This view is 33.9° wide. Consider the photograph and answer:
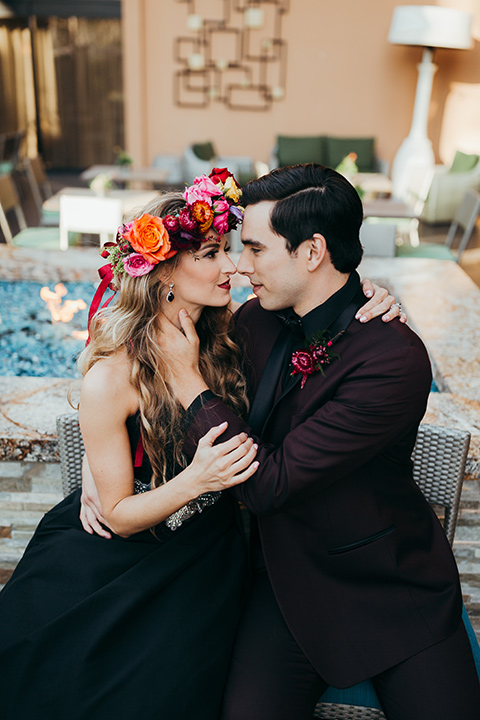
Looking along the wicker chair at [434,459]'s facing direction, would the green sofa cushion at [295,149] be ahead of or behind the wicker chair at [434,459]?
behind

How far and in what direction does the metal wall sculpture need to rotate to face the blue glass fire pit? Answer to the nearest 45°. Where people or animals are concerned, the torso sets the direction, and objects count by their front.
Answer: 0° — it already faces it

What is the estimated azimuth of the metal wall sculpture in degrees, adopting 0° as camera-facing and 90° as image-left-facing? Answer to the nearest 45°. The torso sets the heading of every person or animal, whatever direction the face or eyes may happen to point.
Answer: approximately 0°

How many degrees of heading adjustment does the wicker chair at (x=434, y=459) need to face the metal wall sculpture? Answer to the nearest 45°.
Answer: approximately 180°

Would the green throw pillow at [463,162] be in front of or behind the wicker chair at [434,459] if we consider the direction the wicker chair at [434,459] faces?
behind

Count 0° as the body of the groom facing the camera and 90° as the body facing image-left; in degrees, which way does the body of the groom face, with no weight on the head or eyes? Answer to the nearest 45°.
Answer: approximately 45°

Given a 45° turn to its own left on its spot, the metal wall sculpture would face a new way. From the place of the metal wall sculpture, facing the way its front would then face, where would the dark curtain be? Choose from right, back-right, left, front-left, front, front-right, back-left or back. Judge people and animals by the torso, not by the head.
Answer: back

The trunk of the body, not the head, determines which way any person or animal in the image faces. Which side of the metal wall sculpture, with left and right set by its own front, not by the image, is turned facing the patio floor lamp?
left

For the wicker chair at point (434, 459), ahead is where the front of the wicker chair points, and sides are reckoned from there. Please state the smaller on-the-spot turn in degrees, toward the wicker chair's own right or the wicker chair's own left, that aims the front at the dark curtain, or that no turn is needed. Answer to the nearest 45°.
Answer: approximately 180°

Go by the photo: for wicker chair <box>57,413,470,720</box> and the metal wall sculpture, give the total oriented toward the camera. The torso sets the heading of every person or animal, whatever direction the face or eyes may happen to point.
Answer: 2

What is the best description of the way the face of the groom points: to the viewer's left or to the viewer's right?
to the viewer's left

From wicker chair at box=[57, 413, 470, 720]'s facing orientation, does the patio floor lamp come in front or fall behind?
behind
